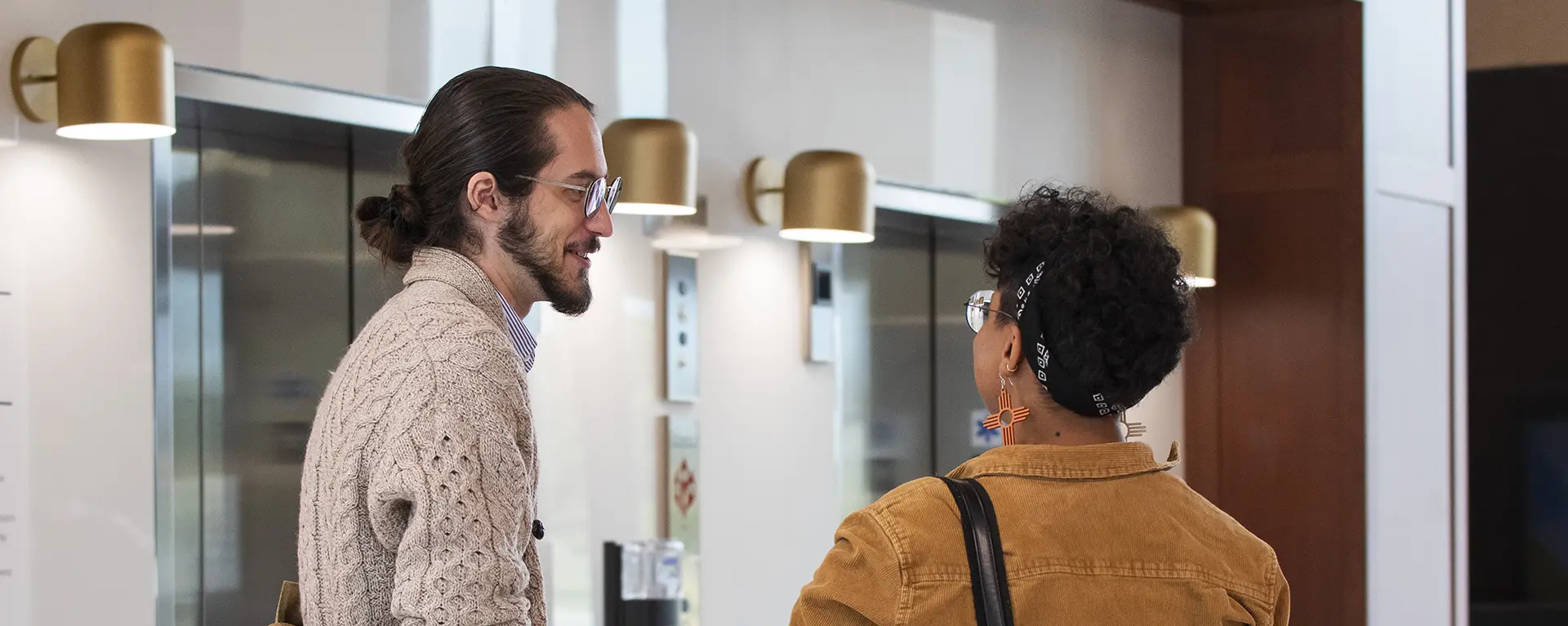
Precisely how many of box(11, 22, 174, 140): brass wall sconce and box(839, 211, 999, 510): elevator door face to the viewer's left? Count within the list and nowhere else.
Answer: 0

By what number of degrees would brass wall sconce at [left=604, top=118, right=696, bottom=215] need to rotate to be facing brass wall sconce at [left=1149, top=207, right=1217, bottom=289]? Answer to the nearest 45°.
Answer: approximately 90° to its left

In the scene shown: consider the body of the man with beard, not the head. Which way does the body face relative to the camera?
to the viewer's right

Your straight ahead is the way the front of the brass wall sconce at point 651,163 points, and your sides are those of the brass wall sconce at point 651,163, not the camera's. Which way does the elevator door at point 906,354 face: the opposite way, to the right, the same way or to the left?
the same way

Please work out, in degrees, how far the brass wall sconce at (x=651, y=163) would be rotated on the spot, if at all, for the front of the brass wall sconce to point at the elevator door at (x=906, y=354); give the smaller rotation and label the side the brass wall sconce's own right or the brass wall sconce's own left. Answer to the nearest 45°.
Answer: approximately 90° to the brass wall sconce's own left

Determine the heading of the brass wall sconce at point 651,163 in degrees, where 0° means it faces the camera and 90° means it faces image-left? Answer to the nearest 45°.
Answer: approximately 315°

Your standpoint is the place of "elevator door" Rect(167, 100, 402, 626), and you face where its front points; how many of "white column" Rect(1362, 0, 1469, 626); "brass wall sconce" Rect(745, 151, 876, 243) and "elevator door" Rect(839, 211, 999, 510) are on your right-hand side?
0

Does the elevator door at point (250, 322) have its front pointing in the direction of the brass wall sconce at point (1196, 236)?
no

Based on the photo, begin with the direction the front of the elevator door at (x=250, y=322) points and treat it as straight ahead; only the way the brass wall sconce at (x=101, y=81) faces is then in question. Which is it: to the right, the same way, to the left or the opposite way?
the same way

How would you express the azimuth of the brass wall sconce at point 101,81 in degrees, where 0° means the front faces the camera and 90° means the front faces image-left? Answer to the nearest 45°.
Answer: approximately 315°

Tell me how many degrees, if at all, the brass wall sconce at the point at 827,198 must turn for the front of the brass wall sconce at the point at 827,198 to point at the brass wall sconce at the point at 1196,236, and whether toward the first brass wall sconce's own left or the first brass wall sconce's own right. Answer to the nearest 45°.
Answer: approximately 90° to the first brass wall sconce's own left

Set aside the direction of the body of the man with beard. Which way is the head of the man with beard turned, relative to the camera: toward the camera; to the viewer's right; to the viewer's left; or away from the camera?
to the viewer's right

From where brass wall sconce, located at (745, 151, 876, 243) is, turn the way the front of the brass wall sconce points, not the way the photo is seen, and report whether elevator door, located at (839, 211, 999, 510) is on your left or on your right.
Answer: on your left

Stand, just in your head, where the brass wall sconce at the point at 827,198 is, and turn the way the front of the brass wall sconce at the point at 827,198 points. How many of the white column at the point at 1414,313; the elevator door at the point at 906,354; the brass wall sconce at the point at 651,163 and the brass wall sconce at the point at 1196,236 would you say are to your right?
1

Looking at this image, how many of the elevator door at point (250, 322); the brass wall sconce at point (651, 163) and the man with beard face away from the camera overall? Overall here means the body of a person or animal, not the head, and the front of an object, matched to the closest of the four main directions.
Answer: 0
